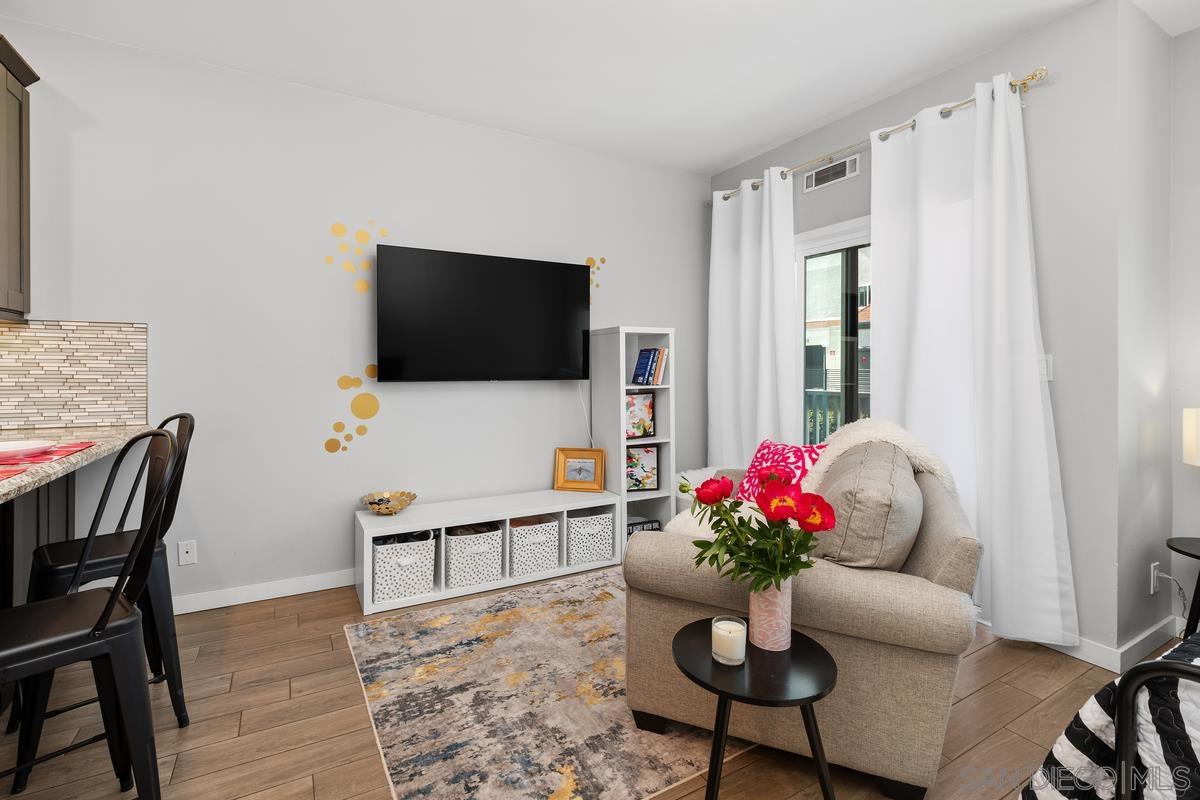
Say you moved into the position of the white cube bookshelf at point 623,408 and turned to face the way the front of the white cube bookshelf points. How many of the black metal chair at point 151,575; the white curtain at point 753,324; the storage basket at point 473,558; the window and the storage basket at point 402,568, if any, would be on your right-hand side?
3

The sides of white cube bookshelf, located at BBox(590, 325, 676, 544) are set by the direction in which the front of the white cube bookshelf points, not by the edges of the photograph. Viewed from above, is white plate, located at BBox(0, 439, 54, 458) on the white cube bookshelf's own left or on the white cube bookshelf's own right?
on the white cube bookshelf's own right

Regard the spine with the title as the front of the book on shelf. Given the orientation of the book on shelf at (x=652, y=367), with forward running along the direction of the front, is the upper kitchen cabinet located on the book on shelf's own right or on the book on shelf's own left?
on the book on shelf's own right

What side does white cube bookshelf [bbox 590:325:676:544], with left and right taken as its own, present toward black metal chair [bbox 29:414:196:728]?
right

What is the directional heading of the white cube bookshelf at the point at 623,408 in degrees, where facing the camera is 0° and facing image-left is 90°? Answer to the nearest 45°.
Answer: approximately 315°

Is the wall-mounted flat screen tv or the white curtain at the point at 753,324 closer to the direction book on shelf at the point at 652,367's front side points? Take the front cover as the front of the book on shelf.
the white curtain

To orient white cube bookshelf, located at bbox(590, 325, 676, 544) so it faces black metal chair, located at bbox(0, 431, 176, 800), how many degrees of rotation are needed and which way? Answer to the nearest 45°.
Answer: approximately 90° to its right

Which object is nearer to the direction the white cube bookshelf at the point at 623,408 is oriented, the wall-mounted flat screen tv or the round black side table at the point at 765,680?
the round black side table
